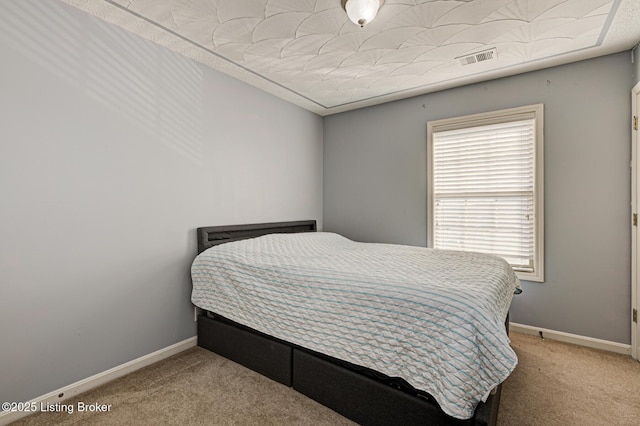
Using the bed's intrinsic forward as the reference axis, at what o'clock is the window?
The window is roughly at 9 o'clock from the bed.

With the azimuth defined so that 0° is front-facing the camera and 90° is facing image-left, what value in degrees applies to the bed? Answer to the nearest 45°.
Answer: approximately 315°

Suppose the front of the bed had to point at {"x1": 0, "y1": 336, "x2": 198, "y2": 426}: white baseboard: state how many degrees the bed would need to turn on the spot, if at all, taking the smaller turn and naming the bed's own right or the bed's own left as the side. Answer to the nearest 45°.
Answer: approximately 135° to the bed's own right
